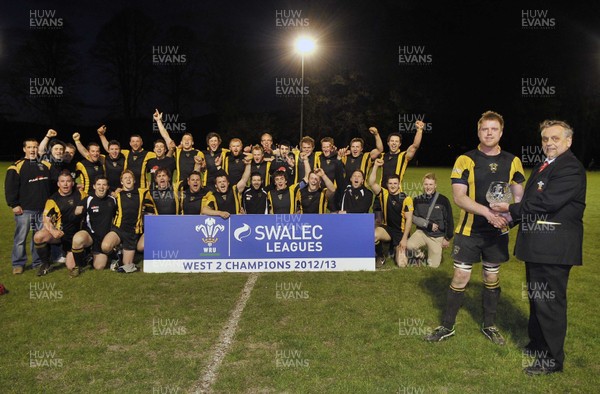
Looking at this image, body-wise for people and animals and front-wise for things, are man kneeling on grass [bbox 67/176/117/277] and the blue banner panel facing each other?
no

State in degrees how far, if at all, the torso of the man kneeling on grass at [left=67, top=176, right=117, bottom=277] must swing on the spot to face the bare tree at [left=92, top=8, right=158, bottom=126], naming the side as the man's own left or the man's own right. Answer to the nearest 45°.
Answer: approximately 180°

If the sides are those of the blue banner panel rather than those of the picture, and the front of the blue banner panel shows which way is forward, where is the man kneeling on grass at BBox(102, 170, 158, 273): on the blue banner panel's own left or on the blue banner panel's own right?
on the blue banner panel's own right

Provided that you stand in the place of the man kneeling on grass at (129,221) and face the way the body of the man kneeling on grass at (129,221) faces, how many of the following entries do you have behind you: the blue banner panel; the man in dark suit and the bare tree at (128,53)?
1

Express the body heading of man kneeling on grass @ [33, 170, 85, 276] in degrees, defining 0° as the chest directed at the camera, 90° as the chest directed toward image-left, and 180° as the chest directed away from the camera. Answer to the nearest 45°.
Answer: approximately 0°

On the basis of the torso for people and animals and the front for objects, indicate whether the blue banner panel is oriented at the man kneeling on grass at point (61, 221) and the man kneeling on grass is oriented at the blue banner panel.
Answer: no

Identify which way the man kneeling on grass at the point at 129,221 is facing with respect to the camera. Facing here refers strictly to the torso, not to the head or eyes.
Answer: toward the camera

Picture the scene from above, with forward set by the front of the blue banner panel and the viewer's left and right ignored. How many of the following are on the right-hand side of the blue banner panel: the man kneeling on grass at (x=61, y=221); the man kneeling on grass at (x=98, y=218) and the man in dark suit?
2

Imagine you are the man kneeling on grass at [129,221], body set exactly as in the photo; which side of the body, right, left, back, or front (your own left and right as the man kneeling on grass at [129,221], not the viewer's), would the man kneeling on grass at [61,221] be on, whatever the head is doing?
right

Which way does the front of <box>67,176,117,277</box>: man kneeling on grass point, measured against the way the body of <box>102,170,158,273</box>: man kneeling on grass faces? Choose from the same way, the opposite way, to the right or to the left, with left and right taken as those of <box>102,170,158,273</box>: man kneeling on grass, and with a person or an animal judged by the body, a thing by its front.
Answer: the same way

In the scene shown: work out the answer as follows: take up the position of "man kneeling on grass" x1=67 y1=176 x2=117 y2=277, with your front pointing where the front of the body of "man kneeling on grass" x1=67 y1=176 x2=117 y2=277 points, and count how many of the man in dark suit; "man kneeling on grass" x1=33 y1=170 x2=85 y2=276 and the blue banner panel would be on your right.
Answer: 1

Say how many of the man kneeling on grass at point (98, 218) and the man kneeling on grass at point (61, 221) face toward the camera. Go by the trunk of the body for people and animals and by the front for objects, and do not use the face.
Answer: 2

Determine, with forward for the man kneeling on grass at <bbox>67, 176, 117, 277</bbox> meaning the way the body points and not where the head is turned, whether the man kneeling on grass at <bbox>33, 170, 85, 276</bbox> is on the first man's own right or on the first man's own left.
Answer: on the first man's own right

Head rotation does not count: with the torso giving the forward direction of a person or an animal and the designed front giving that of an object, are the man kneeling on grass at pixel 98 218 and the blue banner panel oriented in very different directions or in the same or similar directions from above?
same or similar directions

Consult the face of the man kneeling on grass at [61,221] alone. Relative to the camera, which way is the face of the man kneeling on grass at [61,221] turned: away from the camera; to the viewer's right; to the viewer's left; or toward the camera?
toward the camera

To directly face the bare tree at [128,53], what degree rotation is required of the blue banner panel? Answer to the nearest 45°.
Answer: approximately 180°

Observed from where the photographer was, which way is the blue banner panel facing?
facing the viewer

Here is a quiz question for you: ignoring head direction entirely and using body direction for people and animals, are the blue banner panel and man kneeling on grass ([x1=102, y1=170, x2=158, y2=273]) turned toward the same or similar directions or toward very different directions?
same or similar directions
